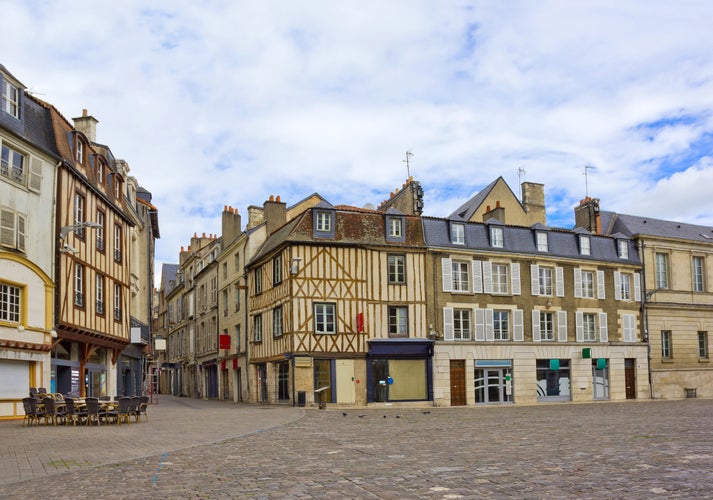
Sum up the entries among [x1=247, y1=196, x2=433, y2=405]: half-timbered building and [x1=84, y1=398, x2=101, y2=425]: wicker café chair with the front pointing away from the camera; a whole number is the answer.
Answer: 1

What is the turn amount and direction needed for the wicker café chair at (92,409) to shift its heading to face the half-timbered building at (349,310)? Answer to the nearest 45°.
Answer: approximately 45° to its right

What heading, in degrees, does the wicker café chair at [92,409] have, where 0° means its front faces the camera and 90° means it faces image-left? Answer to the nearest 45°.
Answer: approximately 180°

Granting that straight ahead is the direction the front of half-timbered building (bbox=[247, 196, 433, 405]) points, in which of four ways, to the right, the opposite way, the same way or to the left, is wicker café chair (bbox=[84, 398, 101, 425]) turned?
the opposite way

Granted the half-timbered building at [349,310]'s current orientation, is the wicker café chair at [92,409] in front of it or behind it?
in front

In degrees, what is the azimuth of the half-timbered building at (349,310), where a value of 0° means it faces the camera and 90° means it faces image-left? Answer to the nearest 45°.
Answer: approximately 0°

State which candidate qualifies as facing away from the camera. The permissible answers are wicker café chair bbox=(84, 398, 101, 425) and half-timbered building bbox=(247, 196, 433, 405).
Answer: the wicker café chair
